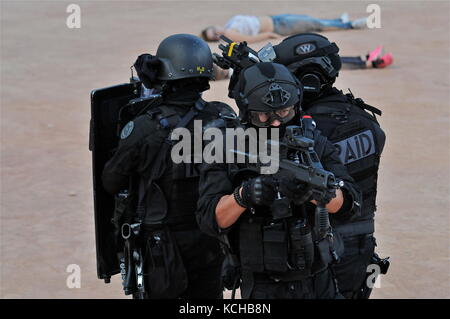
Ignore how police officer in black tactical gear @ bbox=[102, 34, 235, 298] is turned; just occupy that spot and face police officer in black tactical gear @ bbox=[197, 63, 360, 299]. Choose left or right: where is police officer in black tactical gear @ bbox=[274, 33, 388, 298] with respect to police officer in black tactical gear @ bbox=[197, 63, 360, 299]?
left

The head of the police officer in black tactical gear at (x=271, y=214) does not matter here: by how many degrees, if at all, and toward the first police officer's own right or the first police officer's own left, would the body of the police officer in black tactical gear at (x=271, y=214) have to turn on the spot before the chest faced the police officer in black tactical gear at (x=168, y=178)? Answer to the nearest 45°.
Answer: approximately 135° to the first police officer's own right

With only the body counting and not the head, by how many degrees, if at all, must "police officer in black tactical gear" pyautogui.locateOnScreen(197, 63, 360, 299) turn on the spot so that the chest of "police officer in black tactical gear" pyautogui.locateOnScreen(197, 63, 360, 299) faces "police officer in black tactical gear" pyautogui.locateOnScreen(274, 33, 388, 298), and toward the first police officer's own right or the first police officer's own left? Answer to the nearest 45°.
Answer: approximately 135° to the first police officer's own left

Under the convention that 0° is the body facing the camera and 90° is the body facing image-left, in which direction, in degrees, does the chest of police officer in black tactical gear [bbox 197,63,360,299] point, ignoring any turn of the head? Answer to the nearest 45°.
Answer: approximately 0°
